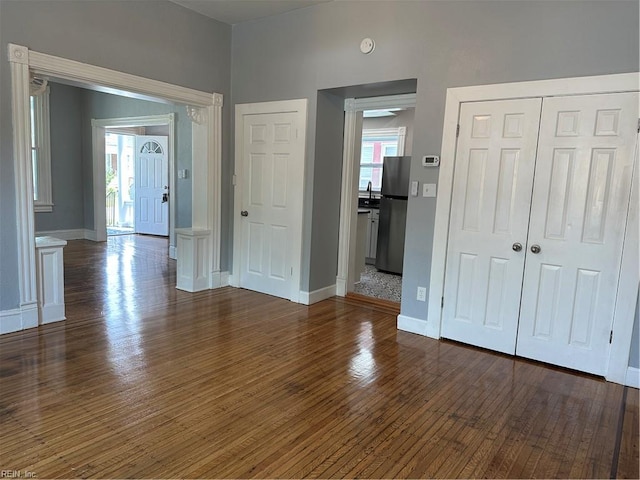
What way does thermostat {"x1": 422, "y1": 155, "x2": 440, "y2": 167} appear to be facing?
toward the camera

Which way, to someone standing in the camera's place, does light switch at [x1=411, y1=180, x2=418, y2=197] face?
facing the viewer

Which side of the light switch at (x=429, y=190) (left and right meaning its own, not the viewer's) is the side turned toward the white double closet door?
left

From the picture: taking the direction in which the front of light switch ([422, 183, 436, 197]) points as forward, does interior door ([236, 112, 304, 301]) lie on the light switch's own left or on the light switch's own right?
on the light switch's own right

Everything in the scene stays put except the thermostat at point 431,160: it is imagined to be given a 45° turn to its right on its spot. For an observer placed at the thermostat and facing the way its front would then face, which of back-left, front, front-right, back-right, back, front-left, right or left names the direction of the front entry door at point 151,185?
right

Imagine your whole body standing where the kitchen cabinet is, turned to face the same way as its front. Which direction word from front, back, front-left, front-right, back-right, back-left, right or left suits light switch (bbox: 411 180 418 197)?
front

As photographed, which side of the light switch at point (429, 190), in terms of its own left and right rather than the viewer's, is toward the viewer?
front

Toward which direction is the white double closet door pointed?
toward the camera

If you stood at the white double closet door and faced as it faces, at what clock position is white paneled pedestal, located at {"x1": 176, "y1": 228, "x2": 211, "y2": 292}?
The white paneled pedestal is roughly at 3 o'clock from the white double closet door.

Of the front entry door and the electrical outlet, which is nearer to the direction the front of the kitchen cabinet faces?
the electrical outlet

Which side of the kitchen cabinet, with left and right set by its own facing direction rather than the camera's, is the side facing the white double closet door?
front

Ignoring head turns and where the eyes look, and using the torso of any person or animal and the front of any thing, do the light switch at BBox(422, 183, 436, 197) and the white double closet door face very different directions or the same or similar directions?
same or similar directions

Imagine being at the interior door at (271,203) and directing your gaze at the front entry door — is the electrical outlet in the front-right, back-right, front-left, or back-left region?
back-right

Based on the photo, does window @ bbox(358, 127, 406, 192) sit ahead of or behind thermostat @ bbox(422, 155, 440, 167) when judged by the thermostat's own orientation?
behind

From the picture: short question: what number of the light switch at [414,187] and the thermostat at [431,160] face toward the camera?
2

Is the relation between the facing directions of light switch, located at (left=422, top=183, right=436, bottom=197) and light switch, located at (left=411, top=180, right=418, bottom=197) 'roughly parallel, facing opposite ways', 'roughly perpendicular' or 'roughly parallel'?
roughly parallel

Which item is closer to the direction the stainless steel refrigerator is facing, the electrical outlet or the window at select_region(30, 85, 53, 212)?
the electrical outlet
